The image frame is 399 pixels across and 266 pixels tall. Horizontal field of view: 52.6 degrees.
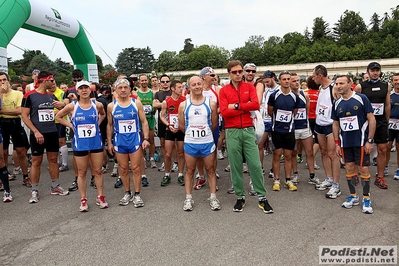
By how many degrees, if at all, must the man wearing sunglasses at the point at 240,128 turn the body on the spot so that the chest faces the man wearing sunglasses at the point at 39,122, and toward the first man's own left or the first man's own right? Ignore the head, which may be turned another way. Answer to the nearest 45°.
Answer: approximately 90° to the first man's own right

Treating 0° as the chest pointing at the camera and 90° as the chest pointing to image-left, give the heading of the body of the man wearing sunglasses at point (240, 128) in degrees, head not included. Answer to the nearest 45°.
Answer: approximately 0°

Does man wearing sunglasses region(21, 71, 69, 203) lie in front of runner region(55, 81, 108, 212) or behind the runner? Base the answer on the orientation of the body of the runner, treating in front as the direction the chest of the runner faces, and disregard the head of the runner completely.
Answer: behind

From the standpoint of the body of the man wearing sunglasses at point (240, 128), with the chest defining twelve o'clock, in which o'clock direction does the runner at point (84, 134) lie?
The runner is roughly at 3 o'clock from the man wearing sunglasses.

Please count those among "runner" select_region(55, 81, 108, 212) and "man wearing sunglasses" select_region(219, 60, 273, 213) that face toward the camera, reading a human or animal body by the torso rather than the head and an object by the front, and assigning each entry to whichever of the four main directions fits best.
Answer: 2

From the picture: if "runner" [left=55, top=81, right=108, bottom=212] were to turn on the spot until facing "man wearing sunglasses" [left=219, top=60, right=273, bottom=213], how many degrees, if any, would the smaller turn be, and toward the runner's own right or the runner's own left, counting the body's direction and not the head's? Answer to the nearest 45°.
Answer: approximately 45° to the runner's own left

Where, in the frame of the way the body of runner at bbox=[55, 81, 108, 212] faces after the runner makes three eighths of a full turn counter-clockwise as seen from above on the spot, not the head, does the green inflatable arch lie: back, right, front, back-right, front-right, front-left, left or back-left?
front-left

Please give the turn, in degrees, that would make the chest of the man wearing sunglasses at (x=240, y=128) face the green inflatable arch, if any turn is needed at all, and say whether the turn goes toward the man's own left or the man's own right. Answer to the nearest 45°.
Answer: approximately 135° to the man's own right
